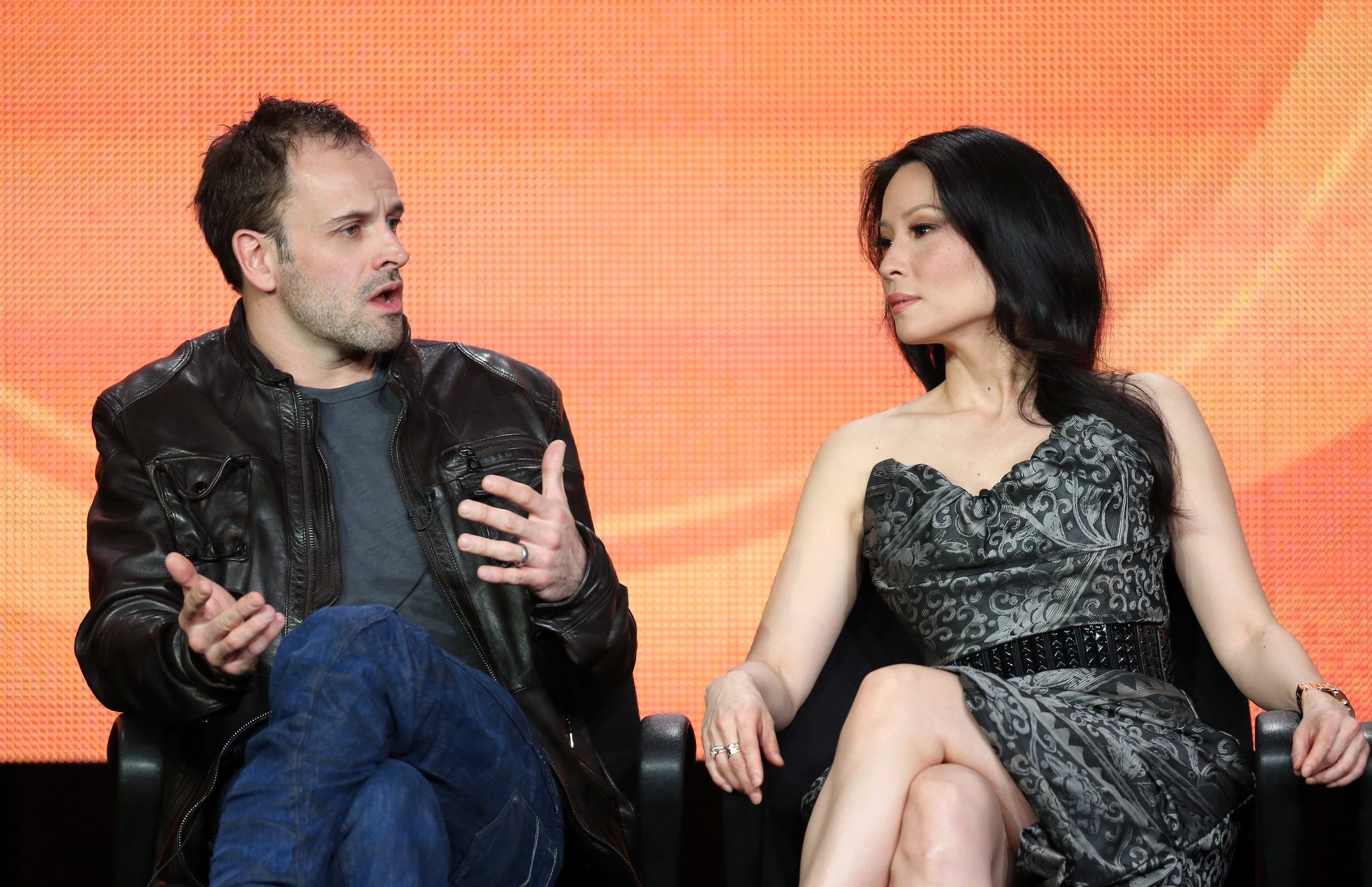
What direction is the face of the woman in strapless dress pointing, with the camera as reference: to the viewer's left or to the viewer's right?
to the viewer's left

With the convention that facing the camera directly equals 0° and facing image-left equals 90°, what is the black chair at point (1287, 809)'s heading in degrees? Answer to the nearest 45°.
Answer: approximately 0°

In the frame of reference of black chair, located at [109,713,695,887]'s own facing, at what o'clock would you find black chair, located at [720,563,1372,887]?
black chair, located at [720,563,1372,887] is roughly at 9 o'clock from black chair, located at [109,713,695,887].

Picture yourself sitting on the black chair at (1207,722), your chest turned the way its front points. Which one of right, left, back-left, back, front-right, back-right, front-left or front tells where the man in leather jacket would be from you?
right

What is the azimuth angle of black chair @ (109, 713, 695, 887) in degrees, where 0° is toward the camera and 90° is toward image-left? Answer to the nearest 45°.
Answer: approximately 0°

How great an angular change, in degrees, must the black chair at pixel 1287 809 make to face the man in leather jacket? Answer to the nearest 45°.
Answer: approximately 90° to its right

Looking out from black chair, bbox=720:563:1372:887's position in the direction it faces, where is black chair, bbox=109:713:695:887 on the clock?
black chair, bbox=109:713:695:887 is roughly at 2 o'clock from black chair, bbox=720:563:1372:887.

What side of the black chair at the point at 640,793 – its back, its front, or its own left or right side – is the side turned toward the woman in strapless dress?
left

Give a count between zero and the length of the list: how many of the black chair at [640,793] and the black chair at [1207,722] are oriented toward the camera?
2
